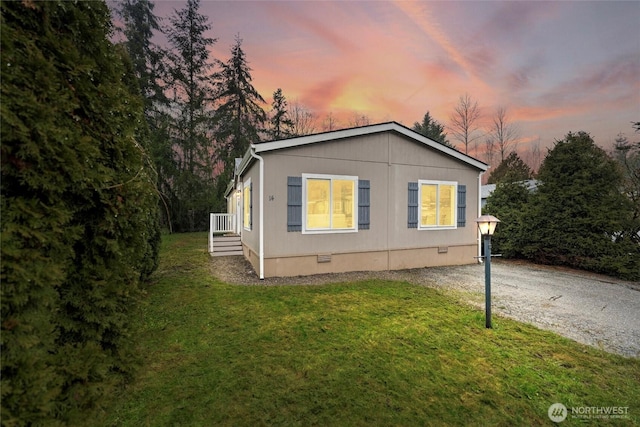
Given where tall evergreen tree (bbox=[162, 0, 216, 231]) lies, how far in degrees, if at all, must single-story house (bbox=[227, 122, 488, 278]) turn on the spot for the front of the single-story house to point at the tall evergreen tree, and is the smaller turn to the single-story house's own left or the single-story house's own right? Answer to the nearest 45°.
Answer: approximately 135° to the single-story house's own right

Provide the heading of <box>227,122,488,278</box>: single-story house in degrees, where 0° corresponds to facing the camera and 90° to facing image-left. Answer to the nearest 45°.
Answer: approximately 0°

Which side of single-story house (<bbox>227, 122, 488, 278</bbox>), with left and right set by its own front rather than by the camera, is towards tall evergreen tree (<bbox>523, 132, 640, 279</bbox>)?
left

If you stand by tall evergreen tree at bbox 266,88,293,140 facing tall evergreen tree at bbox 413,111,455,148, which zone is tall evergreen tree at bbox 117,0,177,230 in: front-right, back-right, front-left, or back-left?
back-right

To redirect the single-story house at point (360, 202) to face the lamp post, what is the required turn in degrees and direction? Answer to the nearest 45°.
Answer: approximately 45° to its left

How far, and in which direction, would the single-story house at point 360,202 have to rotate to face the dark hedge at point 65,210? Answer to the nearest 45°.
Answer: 0° — it already faces it

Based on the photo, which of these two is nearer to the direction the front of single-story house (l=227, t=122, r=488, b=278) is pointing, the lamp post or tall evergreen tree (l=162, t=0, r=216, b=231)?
the lamp post

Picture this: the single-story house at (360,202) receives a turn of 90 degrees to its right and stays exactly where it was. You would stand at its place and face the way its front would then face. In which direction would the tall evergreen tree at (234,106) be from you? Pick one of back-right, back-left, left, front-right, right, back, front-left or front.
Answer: front-right

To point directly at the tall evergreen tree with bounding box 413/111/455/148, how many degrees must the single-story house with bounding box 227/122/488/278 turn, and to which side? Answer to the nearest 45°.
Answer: approximately 180°
